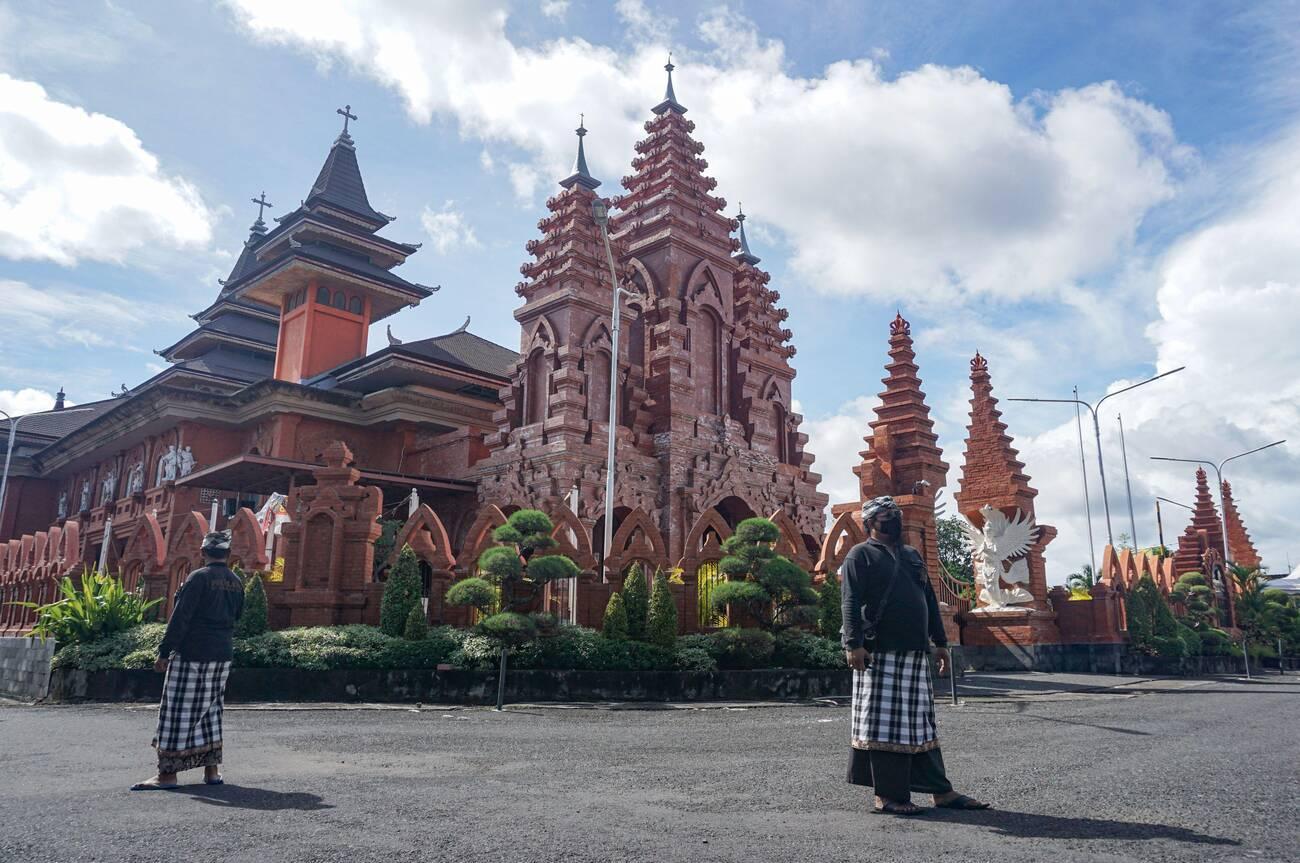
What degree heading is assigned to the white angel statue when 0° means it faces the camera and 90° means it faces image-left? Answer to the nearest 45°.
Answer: approximately 45°

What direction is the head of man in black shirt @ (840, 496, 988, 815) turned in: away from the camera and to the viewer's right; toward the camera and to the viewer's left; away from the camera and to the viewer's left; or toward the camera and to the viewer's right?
toward the camera and to the viewer's right

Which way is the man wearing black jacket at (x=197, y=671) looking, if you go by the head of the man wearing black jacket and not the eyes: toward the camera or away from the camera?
away from the camera

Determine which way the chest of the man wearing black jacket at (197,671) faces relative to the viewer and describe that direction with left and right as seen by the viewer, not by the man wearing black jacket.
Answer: facing away from the viewer and to the left of the viewer

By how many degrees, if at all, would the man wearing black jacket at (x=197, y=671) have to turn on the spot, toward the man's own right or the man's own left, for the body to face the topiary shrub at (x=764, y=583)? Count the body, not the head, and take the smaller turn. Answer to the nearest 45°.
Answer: approximately 90° to the man's own right

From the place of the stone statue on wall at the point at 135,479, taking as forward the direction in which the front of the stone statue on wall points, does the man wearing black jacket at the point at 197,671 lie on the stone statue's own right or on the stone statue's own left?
on the stone statue's own left

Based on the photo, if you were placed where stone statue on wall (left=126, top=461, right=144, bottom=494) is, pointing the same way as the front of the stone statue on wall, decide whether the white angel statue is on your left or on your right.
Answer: on your left

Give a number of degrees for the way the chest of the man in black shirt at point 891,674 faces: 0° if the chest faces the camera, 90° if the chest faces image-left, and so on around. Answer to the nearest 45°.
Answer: approximately 315°

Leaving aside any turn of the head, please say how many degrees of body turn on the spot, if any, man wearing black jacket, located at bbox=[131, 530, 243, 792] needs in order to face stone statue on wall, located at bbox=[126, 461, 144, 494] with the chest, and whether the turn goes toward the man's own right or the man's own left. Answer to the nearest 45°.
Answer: approximately 45° to the man's own right

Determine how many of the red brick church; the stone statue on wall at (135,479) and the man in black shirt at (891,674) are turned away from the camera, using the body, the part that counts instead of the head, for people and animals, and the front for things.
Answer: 0

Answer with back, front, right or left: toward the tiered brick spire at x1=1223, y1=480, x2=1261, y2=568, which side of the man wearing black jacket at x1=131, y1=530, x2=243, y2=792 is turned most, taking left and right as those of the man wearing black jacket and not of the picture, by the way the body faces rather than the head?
right

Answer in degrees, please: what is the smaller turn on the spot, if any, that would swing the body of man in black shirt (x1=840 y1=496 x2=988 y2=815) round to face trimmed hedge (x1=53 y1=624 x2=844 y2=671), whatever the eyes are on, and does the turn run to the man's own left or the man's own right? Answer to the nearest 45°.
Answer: approximately 180°

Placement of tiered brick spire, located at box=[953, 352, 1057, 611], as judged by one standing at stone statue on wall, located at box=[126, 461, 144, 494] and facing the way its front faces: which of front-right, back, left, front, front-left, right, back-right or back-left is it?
left

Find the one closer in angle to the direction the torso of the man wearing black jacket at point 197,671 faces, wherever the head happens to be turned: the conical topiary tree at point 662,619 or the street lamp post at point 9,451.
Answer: the street lamp post

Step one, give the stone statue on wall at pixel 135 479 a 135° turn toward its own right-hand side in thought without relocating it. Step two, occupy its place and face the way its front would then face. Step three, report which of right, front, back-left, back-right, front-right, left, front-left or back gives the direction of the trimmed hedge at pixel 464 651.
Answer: back
